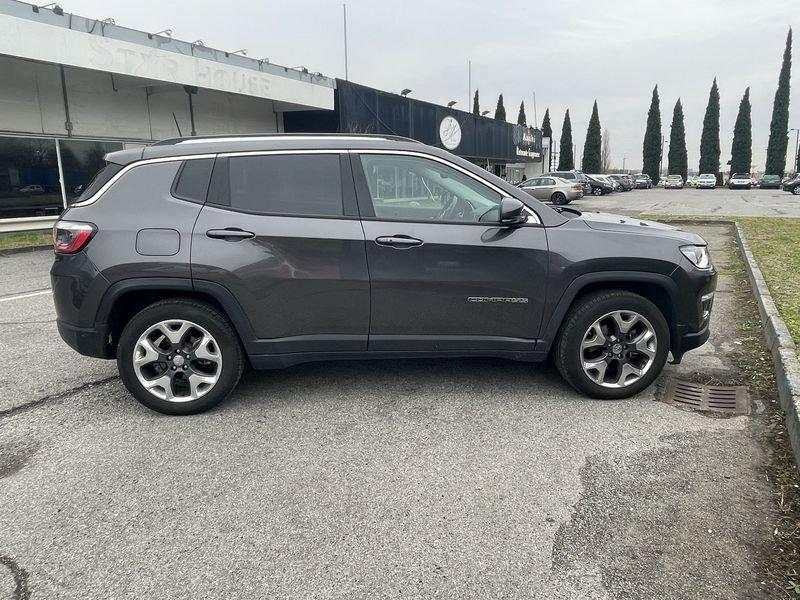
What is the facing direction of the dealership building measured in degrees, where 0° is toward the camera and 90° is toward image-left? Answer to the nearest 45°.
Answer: approximately 315°

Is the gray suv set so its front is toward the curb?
yes

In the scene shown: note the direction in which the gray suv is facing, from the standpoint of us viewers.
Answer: facing to the right of the viewer

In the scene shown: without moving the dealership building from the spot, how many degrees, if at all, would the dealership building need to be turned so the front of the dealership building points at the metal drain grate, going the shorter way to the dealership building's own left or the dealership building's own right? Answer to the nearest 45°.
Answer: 0° — it already faces it

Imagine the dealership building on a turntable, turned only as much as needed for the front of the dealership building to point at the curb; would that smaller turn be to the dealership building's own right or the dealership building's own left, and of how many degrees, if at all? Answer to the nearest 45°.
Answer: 0° — it already faces it

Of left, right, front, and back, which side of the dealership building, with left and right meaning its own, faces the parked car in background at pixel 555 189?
left

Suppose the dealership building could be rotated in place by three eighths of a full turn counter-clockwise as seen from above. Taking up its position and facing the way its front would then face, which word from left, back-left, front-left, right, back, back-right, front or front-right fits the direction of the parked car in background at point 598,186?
front-right
